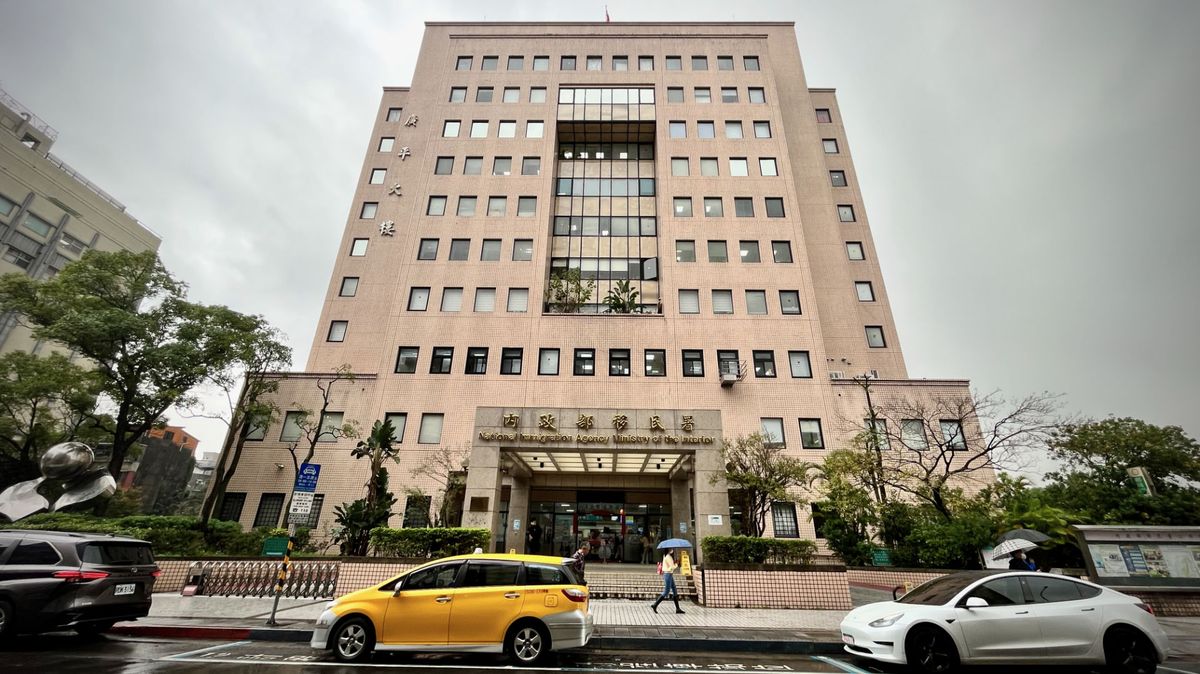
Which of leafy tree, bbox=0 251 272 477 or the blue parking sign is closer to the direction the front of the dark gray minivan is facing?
the leafy tree

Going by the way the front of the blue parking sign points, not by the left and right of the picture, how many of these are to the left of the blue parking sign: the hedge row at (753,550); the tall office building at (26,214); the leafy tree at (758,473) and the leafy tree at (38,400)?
2

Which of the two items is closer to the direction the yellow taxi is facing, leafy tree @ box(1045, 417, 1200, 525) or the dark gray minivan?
the dark gray minivan

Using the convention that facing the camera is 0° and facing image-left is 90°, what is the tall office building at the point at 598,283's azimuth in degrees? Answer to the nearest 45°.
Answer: approximately 0°

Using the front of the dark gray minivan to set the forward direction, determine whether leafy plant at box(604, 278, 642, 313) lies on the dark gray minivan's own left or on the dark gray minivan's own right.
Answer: on the dark gray minivan's own right

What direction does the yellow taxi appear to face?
to the viewer's left

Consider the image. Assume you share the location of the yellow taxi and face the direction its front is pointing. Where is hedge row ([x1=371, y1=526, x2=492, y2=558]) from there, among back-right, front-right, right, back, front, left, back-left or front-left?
right

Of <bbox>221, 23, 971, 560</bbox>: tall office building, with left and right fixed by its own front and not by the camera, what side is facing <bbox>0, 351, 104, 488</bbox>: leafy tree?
right

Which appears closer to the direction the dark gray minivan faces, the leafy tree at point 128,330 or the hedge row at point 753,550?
the leafy tree

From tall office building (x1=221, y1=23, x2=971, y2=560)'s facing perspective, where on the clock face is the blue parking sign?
The blue parking sign is roughly at 1 o'clock from the tall office building.

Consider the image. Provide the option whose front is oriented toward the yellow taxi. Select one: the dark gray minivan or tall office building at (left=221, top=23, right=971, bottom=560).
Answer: the tall office building

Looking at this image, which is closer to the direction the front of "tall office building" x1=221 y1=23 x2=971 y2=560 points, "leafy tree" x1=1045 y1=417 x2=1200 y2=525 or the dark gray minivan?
the dark gray minivan

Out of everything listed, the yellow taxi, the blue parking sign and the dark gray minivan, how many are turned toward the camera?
1

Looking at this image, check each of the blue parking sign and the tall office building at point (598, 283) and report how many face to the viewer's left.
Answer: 0

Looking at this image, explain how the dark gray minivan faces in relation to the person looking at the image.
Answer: facing away from the viewer and to the left of the viewer

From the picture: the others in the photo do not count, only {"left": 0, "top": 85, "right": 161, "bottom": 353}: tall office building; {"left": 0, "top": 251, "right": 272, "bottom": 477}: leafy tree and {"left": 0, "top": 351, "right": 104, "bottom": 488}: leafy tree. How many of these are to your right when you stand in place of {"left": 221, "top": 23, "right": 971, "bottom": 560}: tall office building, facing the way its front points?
3

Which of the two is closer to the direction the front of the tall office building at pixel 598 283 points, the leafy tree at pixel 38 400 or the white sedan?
the white sedan

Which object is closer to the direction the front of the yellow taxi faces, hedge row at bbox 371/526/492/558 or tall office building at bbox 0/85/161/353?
the tall office building

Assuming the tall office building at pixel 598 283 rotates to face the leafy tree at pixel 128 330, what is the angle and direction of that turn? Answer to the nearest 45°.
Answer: approximately 90° to its right
